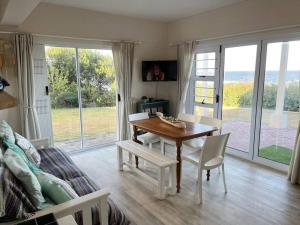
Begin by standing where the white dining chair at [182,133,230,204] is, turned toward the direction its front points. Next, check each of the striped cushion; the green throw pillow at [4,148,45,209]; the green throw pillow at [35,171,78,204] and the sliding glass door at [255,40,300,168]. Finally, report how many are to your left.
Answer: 3

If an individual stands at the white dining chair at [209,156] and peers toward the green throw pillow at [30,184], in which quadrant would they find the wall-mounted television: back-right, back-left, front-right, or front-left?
back-right

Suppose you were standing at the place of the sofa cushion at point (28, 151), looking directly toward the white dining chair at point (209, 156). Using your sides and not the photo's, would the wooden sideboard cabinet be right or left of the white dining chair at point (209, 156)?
left

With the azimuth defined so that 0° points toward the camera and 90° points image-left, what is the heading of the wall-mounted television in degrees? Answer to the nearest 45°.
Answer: approximately 0°

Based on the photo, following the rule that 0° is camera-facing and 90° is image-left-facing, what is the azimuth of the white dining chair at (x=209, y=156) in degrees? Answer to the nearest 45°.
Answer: approximately 135°

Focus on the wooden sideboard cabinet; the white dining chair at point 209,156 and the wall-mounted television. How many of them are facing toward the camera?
2

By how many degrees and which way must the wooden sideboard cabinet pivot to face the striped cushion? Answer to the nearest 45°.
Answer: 0° — it already faces it
